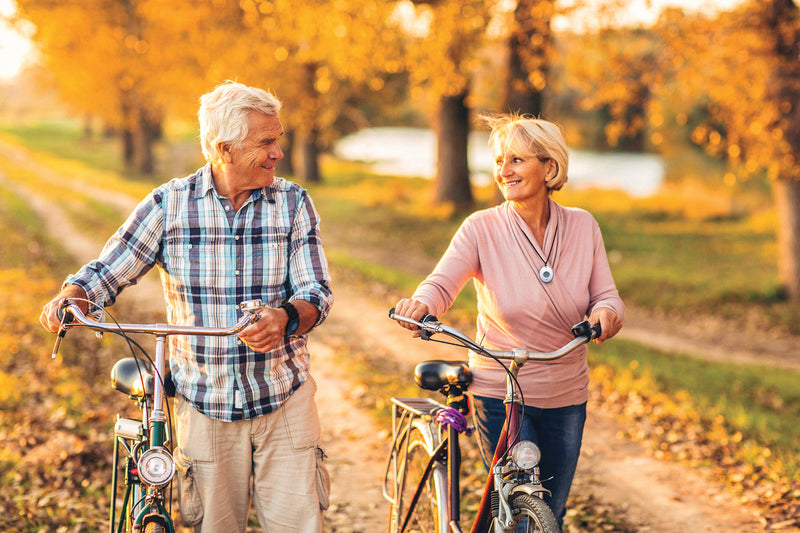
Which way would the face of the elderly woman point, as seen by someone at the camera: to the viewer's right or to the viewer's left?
to the viewer's left

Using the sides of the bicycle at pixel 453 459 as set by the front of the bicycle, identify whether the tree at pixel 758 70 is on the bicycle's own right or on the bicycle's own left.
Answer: on the bicycle's own left

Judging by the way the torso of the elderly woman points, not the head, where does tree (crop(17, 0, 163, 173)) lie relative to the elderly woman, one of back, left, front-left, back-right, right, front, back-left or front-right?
back-right

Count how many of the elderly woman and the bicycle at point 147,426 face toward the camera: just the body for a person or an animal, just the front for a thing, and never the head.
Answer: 2

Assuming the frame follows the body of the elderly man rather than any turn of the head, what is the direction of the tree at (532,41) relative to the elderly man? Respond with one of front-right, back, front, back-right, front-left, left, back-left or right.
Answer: back-left

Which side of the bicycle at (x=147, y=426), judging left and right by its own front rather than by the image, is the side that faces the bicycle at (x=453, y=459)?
left

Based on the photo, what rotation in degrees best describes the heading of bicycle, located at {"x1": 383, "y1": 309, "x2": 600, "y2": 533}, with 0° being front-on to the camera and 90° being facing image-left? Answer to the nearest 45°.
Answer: approximately 315°

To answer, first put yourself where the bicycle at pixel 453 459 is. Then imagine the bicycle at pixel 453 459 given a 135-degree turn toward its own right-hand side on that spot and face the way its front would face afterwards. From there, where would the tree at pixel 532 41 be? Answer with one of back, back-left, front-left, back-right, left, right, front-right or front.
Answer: right

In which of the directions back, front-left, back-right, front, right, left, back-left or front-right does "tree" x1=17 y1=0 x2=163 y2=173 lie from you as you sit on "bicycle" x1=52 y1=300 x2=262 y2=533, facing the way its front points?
back

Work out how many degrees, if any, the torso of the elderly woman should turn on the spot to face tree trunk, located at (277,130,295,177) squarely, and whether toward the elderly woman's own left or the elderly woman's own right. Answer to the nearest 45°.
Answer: approximately 180°

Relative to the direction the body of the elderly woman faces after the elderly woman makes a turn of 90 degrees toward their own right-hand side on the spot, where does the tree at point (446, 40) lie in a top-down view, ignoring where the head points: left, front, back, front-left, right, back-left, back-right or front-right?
right

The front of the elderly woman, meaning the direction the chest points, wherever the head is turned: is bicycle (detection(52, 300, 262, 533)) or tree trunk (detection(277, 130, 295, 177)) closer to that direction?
the bicycle

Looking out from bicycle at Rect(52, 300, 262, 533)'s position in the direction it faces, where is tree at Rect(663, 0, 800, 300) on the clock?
The tree is roughly at 8 o'clock from the bicycle.
